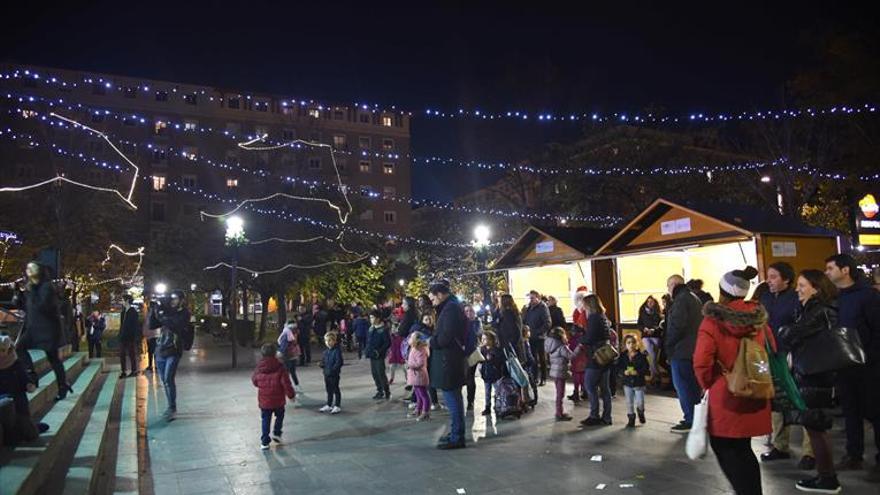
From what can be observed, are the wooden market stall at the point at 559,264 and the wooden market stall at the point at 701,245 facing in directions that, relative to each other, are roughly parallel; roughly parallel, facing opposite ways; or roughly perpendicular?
roughly parallel

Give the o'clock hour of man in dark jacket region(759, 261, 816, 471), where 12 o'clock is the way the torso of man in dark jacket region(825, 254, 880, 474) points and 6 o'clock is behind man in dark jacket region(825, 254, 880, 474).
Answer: man in dark jacket region(759, 261, 816, 471) is roughly at 1 o'clock from man in dark jacket region(825, 254, 880, 474).

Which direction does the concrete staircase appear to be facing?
to the viewer's right

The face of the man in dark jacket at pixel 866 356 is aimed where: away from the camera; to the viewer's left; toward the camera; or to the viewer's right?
to the viewer's left

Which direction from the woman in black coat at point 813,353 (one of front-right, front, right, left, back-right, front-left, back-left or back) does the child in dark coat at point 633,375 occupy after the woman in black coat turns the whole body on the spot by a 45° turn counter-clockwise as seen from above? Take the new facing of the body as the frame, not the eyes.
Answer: right

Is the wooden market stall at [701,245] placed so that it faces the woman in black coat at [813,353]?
no

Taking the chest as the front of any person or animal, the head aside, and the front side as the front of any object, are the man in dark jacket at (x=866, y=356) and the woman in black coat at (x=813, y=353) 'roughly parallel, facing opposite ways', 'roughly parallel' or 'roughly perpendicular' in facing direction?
roughly parallel

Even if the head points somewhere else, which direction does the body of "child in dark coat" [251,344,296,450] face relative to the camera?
away from the camera

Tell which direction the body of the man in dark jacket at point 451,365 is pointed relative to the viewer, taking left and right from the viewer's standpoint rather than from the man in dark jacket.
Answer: facing to the left of the viewer

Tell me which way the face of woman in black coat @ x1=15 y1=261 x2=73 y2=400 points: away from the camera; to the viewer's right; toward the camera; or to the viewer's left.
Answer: to the viewer's left

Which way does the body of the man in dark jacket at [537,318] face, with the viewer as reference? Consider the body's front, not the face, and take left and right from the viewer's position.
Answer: facing the viewer and to the left of the viewer

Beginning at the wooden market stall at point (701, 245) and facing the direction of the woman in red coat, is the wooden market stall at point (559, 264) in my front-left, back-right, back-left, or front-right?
back-right

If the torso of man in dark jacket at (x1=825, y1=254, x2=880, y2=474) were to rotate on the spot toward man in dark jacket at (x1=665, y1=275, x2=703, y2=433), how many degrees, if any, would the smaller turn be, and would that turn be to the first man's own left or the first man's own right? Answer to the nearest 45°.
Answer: approximately 45° to the first man's own right

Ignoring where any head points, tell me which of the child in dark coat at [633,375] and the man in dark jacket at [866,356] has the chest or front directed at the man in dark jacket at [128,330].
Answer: the man in dark jacket at [866,356]

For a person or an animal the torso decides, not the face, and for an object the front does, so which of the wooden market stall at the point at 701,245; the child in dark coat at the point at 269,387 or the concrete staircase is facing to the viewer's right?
the concrete staircase

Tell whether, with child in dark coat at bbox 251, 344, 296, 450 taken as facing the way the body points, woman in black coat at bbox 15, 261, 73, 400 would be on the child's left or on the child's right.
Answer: on the child's left

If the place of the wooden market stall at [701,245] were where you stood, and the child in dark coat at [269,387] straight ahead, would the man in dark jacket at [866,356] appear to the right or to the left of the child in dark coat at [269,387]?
left
